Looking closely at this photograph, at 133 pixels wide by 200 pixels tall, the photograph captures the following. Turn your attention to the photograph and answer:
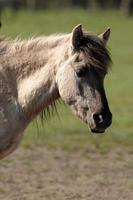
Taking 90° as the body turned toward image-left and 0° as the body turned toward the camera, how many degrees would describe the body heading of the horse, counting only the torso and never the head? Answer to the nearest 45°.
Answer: approximately 270°
